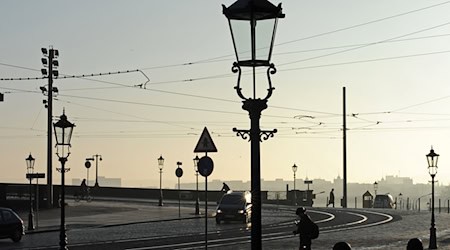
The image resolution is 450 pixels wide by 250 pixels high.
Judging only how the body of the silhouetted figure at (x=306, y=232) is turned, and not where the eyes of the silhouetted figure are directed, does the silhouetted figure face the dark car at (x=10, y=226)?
yes

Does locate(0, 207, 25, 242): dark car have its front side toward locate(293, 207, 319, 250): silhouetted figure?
no

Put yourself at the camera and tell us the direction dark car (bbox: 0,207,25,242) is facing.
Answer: facing to the left of the viewer

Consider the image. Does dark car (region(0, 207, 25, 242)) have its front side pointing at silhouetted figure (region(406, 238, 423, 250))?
no
